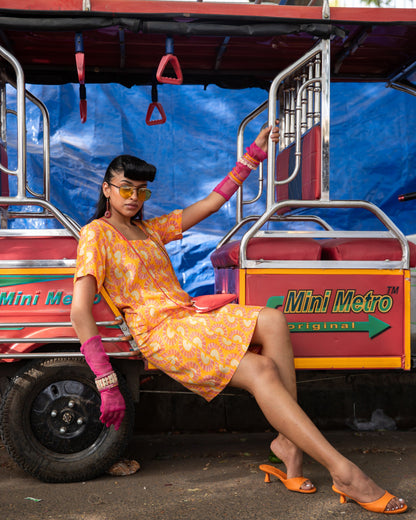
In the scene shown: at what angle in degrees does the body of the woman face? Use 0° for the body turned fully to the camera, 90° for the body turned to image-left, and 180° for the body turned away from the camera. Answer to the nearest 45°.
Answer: approximately 315°

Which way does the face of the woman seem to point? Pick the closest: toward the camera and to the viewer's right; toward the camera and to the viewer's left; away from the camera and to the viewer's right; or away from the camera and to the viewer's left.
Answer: toward the camera and to the viewer's right
